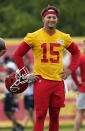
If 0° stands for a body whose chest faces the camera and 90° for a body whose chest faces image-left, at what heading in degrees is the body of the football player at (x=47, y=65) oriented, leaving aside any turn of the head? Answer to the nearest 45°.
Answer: approximately 0°
